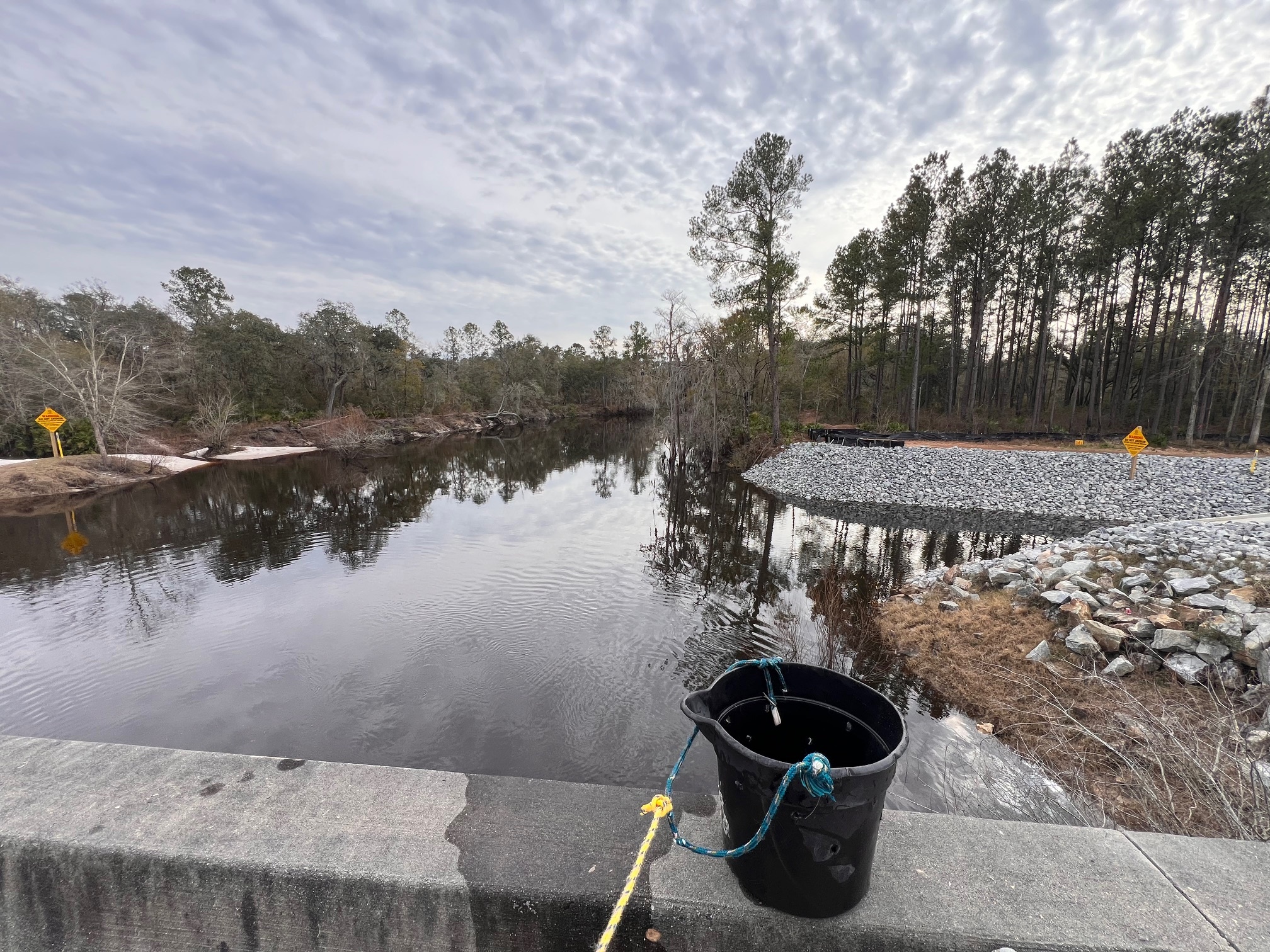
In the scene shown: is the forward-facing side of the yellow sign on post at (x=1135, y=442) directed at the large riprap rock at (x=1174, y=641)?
yes

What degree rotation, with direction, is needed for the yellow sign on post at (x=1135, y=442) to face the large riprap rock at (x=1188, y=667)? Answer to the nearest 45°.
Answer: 0° — it already faces it

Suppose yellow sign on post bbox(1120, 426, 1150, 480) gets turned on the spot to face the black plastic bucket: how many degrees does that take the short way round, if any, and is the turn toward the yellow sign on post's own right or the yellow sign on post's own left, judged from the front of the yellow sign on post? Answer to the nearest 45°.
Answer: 0° — it already faces it

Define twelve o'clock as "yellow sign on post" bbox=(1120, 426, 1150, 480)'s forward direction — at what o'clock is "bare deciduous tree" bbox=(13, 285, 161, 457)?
The bare deciduous tree is roughly at 2 o'clock from the yellow sign on post.

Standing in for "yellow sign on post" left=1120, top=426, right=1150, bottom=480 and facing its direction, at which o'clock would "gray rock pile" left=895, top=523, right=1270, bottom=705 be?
The gray rock pile is roughly at 12 o'clock from the yellow sign on post.

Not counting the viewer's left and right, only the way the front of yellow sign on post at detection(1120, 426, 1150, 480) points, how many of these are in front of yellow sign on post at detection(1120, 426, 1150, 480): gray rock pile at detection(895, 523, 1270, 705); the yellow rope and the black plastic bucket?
3

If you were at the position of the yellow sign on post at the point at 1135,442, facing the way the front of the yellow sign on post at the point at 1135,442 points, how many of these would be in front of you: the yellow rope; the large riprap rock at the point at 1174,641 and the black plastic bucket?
3

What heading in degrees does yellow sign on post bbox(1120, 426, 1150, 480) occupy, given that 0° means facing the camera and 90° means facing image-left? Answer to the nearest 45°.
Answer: approximately 0°

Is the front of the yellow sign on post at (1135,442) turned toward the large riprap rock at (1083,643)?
yes

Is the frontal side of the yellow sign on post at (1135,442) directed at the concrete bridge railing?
yes

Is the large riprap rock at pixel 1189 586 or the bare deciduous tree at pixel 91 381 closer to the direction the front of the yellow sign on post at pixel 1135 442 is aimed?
the large riprap rock
